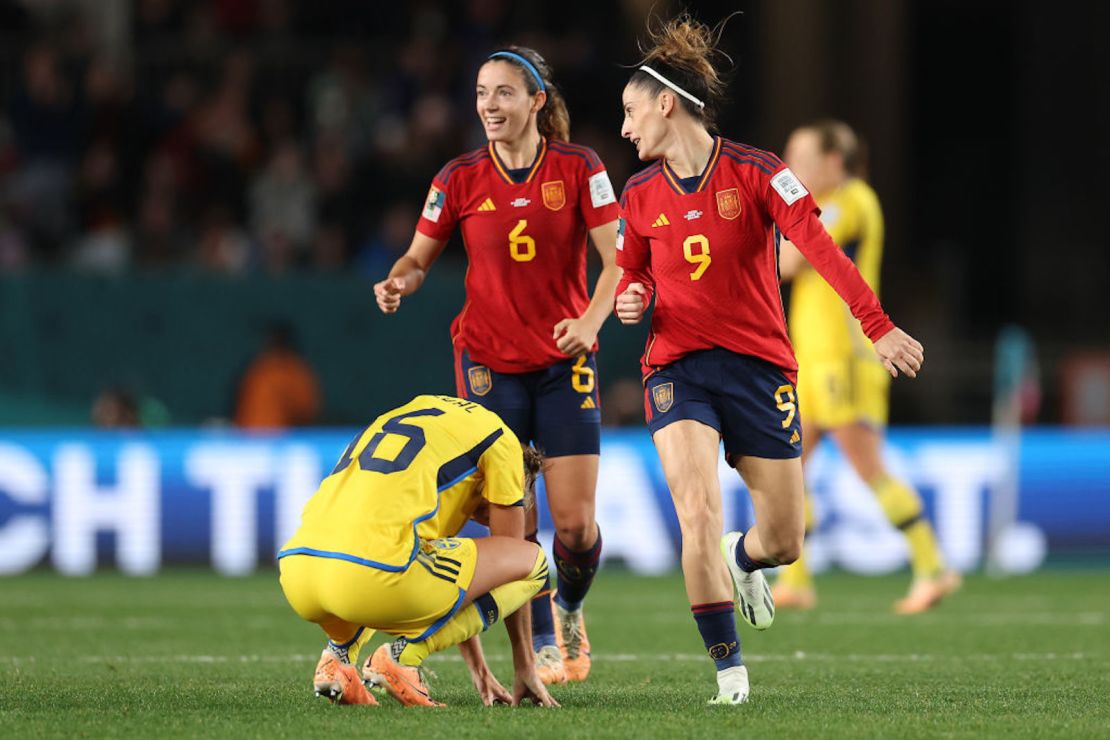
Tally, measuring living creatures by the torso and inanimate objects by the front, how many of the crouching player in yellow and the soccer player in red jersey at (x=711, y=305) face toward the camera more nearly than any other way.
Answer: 1

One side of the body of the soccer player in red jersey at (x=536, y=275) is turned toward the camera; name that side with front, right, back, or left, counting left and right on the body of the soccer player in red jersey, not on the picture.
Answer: front

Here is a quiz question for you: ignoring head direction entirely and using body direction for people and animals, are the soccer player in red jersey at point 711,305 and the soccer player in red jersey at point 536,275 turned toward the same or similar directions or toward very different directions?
same or similar directions

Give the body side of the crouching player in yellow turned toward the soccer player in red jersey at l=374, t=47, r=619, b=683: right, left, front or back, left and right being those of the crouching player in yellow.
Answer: front

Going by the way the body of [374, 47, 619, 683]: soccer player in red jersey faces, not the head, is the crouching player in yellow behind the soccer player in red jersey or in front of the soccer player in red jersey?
in front

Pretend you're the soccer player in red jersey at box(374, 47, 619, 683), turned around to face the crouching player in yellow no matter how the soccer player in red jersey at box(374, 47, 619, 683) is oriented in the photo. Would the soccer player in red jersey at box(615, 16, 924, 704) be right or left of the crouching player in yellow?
left

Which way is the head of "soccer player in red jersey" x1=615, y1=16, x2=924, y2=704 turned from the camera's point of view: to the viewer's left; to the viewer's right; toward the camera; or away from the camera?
to the viewer's left

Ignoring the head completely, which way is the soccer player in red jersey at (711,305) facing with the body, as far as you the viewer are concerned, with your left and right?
facing the viewer

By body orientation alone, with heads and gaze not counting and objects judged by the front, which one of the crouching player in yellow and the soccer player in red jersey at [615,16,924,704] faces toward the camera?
the soccer player in red jersey

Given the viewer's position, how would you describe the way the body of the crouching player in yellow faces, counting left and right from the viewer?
facing away from the viewer and to the right of the viewer

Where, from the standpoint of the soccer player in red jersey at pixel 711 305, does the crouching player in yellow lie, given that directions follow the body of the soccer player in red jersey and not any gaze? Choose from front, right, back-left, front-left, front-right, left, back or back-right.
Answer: front-right

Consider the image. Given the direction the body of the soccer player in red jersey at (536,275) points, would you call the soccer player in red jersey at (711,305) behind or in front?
in front

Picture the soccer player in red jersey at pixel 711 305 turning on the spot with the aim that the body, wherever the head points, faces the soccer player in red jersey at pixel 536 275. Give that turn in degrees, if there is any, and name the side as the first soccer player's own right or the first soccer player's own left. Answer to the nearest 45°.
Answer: approximately 135° to the first soccer player's own right
